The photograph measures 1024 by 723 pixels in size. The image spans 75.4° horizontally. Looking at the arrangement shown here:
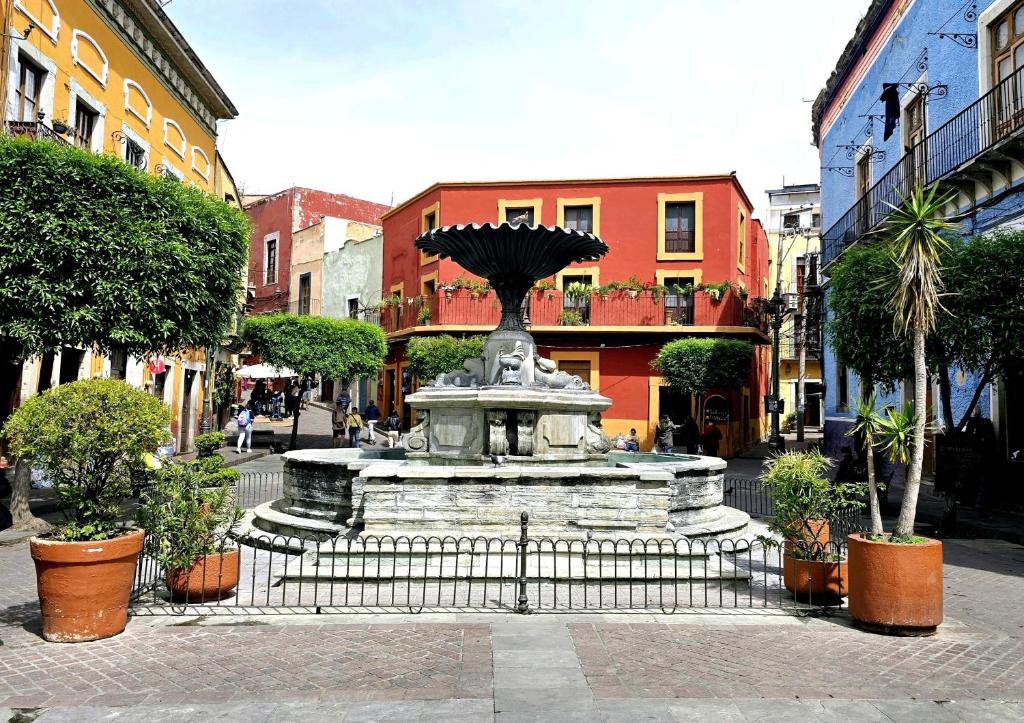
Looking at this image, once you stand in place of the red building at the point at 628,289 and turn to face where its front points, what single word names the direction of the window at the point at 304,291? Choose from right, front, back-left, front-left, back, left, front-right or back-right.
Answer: back-right

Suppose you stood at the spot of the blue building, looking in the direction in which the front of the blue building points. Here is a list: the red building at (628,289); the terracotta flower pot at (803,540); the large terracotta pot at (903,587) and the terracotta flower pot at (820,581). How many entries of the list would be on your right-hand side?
1

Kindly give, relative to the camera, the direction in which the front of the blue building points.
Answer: facing the viewer and to the left of the viewer

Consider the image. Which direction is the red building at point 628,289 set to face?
toward the camera

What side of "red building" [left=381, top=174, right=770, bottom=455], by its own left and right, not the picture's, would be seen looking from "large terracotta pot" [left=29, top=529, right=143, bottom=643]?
front

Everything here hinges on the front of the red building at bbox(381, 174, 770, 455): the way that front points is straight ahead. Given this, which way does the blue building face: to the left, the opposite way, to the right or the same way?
to the right

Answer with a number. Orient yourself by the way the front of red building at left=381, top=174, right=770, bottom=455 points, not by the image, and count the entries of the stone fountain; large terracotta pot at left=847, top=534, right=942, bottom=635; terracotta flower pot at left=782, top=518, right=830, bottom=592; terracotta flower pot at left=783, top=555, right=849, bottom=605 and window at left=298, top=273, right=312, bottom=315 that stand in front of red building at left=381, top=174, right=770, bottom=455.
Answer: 4

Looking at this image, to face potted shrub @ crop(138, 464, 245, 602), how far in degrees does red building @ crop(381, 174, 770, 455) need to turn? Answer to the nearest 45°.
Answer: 0° — it already faces it

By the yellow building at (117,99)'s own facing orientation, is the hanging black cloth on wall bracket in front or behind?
in front

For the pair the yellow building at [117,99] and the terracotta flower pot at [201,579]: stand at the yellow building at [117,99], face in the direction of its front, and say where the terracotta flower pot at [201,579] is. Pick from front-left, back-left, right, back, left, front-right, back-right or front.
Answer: front-right

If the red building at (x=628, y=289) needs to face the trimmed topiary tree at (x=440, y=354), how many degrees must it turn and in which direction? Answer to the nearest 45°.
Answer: approximately 45° to its right

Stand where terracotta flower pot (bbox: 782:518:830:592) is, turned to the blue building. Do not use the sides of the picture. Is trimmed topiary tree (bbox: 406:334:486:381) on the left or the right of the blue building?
left

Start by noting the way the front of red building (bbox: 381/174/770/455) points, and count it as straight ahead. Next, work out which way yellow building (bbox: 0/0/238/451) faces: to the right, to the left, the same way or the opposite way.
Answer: to the left

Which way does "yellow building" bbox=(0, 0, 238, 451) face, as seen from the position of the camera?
facing the viewer and to the right of the viewer

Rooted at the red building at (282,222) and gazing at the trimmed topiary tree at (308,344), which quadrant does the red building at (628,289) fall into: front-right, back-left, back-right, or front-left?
front-left
